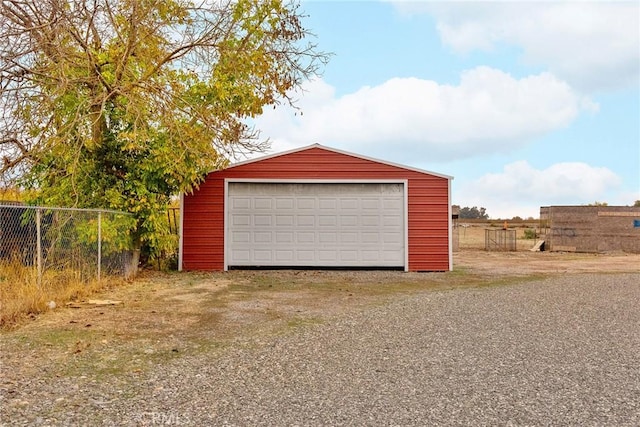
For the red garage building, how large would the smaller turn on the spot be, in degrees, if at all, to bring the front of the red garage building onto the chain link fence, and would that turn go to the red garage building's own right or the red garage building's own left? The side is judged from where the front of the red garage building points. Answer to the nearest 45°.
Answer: approximately 45° to the red garage building's own right

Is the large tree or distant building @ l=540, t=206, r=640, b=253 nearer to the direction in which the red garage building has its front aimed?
the large tree

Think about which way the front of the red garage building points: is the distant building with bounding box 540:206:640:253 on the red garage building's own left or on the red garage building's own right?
on the red garage building's own left

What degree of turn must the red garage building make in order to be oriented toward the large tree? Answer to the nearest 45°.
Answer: approximately 45° to its right
